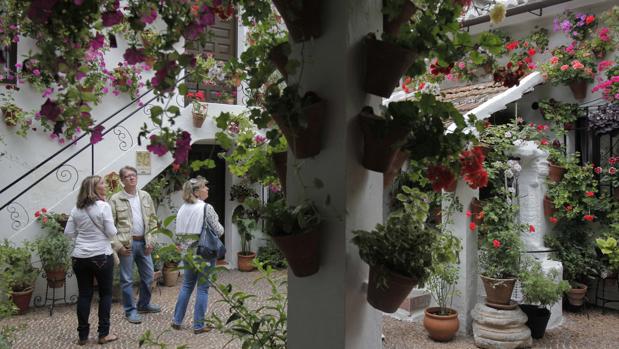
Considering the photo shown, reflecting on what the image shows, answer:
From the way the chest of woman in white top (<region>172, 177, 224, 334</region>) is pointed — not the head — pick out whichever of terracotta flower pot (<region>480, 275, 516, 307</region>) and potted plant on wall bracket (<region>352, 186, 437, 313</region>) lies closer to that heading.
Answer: the terracotta flower pot

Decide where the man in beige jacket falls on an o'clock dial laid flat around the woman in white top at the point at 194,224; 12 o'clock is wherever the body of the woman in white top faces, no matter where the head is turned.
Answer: The man in beige jacket is roughly at 9 o'clock from the woman in white top.

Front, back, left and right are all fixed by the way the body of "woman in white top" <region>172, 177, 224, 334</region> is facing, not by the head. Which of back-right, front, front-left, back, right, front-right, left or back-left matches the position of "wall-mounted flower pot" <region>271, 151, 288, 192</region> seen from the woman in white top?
back-right

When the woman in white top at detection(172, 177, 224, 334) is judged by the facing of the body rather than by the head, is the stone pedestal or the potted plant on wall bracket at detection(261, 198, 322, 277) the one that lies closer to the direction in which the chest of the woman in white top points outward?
the stone pedestal

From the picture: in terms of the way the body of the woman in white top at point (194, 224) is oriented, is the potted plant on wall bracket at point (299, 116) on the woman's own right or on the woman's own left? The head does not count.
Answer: on the woman's own right

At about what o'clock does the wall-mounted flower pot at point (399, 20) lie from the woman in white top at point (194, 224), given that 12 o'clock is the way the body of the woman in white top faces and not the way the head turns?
The wall-mounted flower pot is roughly at 4 o'clock from the woman in white top.

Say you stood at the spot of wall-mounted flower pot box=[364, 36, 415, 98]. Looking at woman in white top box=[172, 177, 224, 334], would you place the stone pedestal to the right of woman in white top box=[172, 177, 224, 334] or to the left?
right

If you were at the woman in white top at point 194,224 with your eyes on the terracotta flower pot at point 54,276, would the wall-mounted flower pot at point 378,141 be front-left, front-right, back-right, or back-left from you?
back-left
